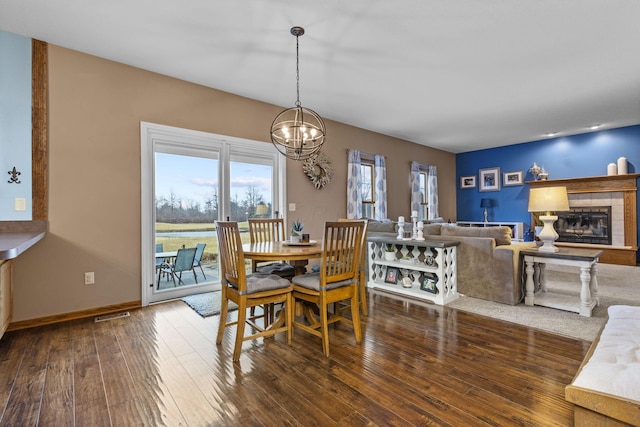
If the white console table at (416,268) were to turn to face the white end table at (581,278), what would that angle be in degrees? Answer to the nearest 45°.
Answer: approximately 135° to its left

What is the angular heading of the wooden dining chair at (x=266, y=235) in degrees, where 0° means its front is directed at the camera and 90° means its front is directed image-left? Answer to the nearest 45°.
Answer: approximately 315°

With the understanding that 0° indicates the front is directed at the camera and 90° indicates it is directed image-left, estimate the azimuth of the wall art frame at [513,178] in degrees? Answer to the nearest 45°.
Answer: approximately 0°

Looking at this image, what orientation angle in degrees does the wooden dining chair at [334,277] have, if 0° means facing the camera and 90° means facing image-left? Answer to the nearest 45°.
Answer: approximately 135°

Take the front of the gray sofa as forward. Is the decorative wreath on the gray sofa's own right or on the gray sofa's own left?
on the gray sofa's own left

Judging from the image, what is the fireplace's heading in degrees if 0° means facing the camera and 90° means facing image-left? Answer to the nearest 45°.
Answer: approximately 0°

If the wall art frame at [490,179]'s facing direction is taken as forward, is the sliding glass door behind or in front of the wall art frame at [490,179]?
in front

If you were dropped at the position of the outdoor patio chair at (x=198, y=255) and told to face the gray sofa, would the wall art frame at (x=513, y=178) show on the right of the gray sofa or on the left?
left

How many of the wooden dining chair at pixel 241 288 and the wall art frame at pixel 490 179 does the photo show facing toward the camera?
1

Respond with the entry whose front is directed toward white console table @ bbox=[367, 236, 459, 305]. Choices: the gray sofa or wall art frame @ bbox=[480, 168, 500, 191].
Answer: the wall art frame
